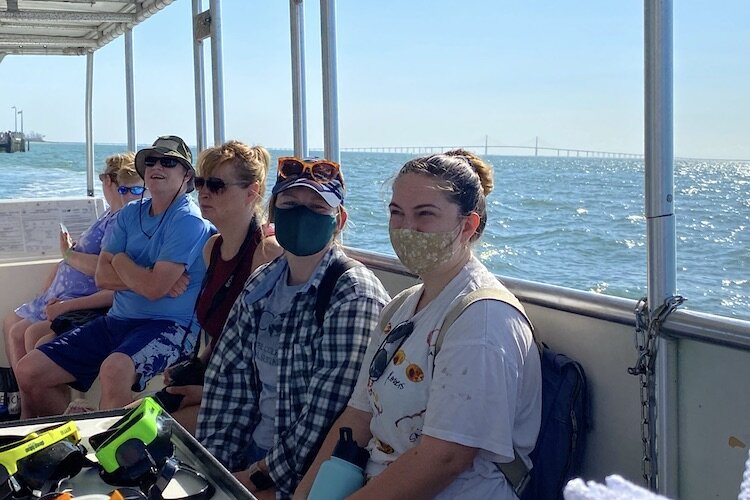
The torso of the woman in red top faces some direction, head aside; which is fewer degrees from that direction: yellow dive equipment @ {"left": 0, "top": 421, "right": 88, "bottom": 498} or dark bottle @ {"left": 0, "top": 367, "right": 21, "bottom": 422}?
the yellow dive equipment

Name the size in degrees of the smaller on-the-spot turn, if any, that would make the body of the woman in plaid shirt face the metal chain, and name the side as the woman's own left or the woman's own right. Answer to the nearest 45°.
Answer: approximately 90° to the woman's own left

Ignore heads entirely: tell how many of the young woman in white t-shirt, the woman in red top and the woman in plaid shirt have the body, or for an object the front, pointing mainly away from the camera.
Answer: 0

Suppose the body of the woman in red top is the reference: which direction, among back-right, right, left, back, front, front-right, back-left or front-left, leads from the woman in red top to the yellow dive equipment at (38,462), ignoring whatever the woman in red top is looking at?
front-left

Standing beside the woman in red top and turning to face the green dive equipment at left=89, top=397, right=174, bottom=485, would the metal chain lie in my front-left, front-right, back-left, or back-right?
front-left

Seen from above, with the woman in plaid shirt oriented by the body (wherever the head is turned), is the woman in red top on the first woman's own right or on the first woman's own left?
on the first woman's own right

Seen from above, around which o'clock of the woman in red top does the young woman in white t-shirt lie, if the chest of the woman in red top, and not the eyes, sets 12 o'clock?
The young woman in white t-shirt is roughly at 10 o'clock from the woman in red top.

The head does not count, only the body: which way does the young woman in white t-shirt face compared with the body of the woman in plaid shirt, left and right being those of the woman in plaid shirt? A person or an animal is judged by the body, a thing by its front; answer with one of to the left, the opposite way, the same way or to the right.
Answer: the same way

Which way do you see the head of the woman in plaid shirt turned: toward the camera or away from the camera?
toward the camera

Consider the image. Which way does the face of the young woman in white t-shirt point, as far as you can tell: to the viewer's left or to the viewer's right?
to the viewer's left

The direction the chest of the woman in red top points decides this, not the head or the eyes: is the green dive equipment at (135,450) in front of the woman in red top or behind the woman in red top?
in front

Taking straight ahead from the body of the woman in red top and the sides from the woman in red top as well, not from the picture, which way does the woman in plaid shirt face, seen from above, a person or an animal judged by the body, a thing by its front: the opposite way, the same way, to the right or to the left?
the same way

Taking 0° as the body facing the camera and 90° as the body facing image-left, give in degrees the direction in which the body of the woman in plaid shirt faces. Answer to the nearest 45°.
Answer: approximately 45°

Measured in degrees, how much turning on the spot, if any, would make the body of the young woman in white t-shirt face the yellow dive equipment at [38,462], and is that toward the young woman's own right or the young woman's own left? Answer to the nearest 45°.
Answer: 0° — they already face it

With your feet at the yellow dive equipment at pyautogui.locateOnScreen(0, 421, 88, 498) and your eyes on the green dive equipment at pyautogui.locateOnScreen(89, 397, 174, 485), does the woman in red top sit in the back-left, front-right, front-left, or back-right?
front-left

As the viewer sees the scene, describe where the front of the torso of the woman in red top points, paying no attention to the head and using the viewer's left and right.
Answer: facing the viewer and to the left of the viewer

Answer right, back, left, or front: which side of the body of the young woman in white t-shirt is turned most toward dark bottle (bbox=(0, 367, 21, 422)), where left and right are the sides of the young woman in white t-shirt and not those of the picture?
right

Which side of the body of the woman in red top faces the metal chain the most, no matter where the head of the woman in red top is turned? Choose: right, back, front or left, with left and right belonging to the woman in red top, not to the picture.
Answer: left

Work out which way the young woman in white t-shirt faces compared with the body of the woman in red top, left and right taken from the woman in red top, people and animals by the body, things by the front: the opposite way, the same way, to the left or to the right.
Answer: the same way

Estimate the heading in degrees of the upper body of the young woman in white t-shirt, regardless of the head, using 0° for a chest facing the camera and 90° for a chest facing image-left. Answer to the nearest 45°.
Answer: approximately 45°
